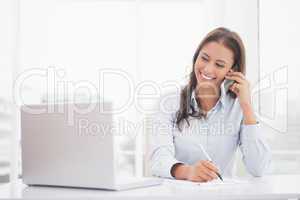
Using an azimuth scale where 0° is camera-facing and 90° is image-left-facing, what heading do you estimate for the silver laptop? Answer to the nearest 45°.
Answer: approximately 225°

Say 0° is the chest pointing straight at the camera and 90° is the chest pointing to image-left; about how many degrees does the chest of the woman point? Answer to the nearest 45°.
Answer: approximately 0°

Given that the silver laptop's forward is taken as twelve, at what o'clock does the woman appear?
The woman is roughly at 12 o'clock from the silver laptop.

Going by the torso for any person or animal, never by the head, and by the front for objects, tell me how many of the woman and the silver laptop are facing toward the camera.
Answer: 1
